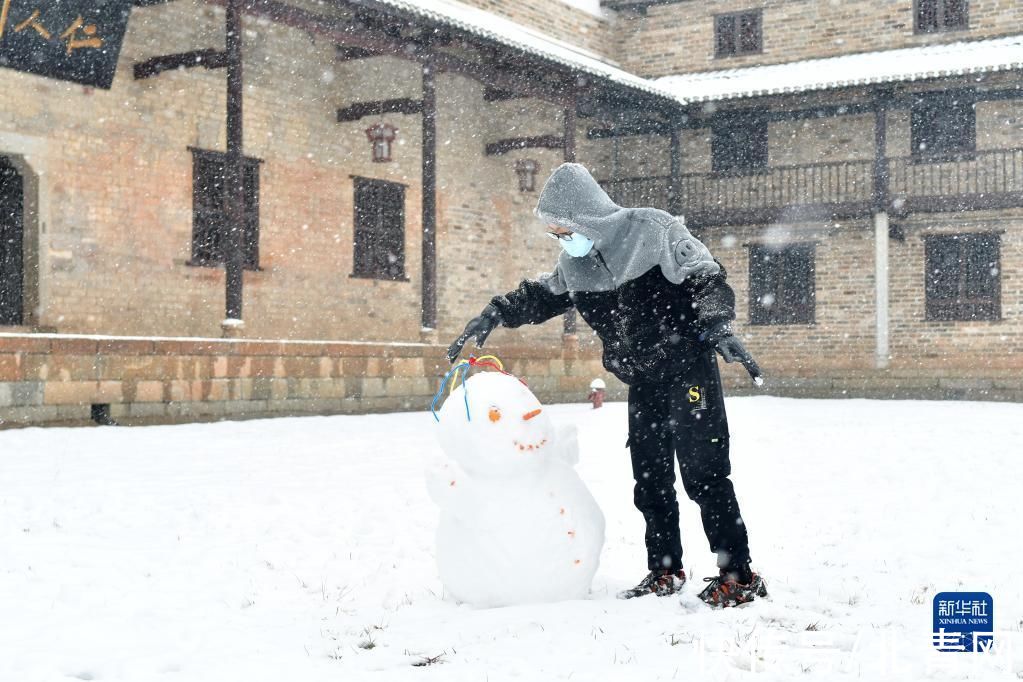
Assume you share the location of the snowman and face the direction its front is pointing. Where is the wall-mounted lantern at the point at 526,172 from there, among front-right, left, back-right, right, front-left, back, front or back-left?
back-left

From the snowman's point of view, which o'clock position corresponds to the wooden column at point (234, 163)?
The wooden column is roughly at 7 o'clock from the snowman.

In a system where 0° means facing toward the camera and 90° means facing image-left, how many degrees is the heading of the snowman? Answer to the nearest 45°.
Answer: approximately 315°

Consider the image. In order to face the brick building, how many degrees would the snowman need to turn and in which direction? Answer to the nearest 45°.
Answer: approximately 135° to its left

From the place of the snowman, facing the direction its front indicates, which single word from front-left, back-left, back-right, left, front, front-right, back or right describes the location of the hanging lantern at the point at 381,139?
back-left
